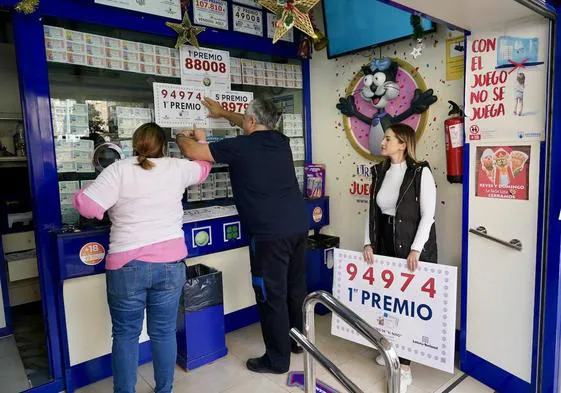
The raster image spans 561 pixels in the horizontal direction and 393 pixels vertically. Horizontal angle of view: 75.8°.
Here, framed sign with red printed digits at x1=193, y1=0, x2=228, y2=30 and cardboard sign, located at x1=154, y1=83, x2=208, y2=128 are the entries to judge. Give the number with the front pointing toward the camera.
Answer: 2

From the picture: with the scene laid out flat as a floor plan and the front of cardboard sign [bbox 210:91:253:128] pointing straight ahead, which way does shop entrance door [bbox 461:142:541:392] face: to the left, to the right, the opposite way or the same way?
to the right

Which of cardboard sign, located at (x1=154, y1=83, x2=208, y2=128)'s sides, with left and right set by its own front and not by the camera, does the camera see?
front

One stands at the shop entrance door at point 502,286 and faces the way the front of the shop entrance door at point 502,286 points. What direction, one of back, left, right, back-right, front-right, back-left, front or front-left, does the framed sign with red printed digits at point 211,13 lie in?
front-right

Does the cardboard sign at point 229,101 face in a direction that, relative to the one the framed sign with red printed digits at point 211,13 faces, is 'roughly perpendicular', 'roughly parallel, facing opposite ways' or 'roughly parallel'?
roughly parallel

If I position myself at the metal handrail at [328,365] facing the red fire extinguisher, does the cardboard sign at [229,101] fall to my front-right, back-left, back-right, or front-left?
front-left

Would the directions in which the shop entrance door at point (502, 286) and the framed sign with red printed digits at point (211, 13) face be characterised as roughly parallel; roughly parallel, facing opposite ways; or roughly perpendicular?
roughly perpendicular

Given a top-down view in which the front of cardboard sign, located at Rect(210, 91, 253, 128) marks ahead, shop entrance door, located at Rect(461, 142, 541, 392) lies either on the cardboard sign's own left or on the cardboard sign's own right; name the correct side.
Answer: on the cardboard sign's own left

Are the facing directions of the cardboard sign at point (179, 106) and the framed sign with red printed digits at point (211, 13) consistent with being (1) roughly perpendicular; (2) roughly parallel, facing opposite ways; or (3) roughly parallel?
roughly parallel

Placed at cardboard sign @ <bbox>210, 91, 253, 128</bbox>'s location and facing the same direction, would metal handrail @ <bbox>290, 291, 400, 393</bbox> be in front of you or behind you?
in front

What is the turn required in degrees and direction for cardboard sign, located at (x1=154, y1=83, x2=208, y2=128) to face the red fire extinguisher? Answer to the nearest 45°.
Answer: approximately 45° to its left

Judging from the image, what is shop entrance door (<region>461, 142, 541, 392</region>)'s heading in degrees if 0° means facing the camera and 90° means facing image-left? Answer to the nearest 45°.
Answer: approximately 45°

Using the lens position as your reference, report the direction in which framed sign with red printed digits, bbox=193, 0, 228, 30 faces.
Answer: facing the viewer

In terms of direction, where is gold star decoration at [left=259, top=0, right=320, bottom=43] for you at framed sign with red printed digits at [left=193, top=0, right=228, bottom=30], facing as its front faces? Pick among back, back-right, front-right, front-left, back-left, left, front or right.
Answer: front-left
